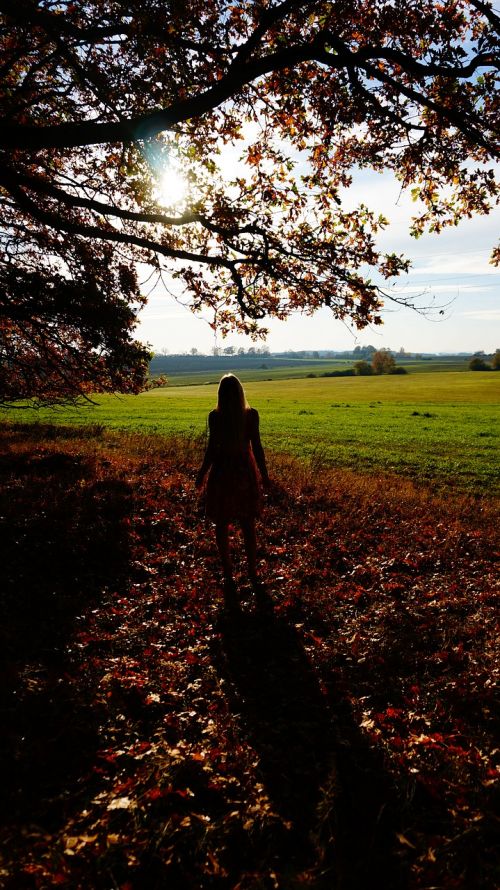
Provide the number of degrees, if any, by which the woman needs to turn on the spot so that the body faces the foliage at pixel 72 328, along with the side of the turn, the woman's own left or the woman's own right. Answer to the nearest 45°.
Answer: approximately 45° to the woman's own left

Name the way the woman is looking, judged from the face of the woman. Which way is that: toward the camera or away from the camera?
away from the camera

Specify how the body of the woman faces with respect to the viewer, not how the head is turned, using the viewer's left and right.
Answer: facing away from the viewer
